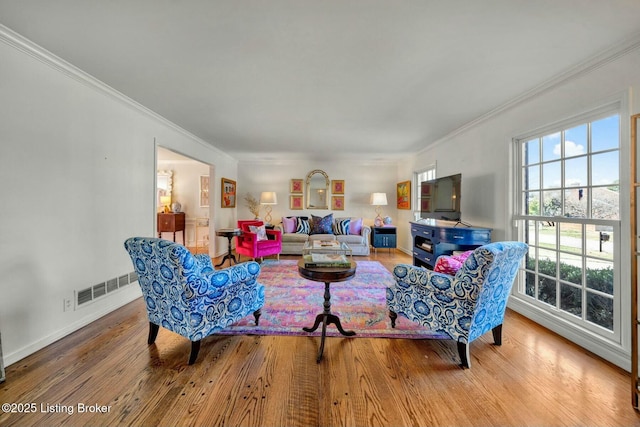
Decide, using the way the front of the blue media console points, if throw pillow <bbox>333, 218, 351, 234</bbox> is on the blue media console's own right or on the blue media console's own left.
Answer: on the blue media console's own right

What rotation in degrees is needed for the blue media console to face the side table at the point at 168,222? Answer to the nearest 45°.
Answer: approximately 45° to its right

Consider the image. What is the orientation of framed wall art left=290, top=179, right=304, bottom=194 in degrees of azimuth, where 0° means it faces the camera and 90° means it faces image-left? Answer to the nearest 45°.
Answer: approximately 0°

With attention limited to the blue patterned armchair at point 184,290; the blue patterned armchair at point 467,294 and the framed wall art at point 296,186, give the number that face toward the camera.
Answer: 1

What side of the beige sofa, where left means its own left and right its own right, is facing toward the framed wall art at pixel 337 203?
back

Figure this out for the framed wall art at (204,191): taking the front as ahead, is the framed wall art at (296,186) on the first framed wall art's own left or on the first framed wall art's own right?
on the first framed wall art's own left

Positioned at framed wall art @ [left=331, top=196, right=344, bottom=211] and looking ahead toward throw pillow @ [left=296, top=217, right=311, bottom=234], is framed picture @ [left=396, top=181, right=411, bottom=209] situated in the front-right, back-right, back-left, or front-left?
back-left

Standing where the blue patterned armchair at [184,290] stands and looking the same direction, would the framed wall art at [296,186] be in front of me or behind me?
in front

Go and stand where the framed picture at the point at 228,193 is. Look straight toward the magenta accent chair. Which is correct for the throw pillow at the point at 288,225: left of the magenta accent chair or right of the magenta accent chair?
left

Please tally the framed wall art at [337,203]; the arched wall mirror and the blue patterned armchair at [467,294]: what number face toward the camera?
2

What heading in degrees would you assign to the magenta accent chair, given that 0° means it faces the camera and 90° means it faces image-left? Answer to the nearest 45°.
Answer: approximately 315°
